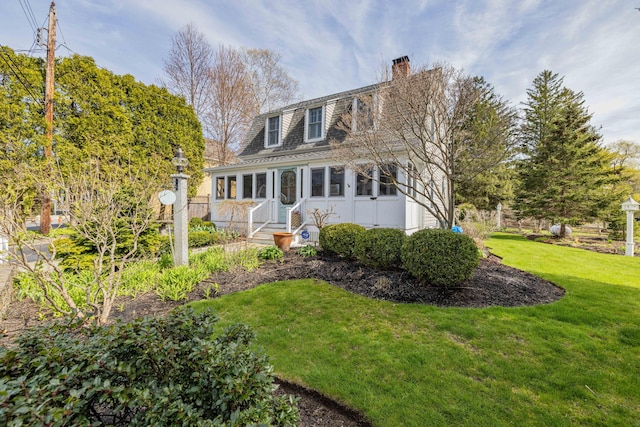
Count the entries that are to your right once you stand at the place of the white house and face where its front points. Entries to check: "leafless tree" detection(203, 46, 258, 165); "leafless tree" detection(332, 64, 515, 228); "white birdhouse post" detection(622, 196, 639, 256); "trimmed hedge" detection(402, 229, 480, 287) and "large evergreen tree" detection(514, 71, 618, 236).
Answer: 1

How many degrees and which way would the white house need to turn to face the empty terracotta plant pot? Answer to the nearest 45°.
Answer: approximately 45° to its left

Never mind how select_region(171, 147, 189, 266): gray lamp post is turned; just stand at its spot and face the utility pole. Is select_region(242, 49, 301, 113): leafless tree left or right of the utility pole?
right

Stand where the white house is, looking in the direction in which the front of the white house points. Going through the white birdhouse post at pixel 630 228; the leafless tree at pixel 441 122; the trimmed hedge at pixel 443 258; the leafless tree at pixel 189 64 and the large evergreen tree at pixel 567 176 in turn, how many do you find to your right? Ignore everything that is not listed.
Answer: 1

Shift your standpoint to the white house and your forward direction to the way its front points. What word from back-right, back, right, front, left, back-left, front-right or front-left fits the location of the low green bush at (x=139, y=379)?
front-left

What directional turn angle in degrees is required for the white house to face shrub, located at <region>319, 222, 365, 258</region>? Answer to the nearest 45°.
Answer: approximately 45° to its left

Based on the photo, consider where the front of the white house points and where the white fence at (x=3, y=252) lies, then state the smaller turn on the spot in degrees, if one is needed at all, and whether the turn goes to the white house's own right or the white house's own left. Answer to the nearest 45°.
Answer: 0° — it already faces it

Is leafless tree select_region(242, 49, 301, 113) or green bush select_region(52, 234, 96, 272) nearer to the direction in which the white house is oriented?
the green bush

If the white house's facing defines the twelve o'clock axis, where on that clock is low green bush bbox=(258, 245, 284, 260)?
The low green bush is roughly at 11 o'clock from the white house.

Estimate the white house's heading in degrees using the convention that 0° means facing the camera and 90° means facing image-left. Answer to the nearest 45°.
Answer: approximately 45°

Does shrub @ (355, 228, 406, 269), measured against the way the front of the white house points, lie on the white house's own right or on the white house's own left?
on the white house's own left

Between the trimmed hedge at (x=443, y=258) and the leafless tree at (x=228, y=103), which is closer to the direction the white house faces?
the trimmed hedge

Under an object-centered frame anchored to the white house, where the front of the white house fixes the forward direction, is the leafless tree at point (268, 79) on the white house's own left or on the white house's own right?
on the white house's own right

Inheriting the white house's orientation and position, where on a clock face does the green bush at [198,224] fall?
The green bush is roughly at 2 o'clock from the white house.

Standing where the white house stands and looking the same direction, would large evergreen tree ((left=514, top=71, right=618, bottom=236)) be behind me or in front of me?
behind

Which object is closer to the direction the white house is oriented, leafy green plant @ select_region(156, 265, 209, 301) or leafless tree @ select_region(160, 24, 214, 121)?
the leafy green plant

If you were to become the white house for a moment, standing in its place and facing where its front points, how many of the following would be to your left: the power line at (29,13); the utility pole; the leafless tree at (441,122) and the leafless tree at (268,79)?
1
